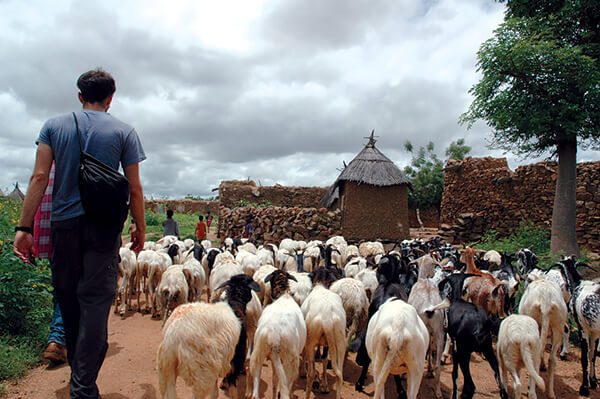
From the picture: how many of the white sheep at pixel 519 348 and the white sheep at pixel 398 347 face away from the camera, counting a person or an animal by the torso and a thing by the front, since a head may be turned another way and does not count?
2

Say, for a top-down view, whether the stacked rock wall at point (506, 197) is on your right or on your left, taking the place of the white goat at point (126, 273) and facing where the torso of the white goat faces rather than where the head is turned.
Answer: on your right

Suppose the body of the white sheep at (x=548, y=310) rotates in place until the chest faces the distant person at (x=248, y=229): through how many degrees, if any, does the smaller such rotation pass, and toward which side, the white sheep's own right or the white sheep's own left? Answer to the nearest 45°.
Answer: approximately 45° to the white sheep's own left

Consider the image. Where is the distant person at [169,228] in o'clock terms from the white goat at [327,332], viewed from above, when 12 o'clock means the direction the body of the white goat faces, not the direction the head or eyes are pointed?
The distant person is roughly at 11 o'clock from the white goat.

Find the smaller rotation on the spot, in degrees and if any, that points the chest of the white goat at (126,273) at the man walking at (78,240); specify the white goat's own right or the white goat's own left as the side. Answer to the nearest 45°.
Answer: approximately 180°

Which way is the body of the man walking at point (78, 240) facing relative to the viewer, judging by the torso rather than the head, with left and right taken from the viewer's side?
facing away from the viewer

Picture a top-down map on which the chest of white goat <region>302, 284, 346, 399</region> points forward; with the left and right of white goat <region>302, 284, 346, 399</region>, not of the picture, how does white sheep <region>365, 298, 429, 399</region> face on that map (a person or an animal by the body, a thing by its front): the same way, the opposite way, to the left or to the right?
the same way

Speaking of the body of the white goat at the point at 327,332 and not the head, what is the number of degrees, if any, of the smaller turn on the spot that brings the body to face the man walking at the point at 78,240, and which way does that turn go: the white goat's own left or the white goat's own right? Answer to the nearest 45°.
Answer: approximately 135° to the white goat's own left

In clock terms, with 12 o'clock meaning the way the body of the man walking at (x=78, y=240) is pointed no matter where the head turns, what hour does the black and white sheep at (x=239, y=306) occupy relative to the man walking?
The black and white sheep is roughly at 2 o'clock from the man walking.

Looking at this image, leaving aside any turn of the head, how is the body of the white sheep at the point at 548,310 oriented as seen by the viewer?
away from the camera

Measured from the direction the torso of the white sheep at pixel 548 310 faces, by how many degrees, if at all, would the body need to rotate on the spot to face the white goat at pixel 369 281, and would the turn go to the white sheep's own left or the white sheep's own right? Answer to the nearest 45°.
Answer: approximately 90° to the white sheep's own left

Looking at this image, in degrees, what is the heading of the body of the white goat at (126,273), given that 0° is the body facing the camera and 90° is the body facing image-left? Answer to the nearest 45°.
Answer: approximately 180°

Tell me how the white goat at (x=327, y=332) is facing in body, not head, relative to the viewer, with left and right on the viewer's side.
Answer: facing away from the viewer

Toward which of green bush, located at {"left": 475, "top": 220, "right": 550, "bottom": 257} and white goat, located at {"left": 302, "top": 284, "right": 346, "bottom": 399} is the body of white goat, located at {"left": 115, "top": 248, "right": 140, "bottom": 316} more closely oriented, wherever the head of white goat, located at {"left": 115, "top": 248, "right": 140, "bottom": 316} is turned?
the green bush

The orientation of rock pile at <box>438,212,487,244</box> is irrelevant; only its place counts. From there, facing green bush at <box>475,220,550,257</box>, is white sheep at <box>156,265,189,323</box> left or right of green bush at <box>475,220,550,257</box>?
right

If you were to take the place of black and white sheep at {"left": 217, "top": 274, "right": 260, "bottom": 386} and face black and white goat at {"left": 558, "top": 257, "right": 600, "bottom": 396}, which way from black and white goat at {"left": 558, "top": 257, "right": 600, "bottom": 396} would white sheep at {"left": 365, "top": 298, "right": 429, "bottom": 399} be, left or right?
right

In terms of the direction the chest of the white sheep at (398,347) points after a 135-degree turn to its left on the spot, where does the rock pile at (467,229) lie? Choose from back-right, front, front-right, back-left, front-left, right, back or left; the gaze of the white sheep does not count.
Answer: back-right

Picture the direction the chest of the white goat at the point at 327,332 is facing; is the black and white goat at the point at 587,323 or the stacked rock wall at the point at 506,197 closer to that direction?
the stacked rock wall

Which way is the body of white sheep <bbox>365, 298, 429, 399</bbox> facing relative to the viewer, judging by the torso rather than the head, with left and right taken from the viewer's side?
facing away from the viewer
